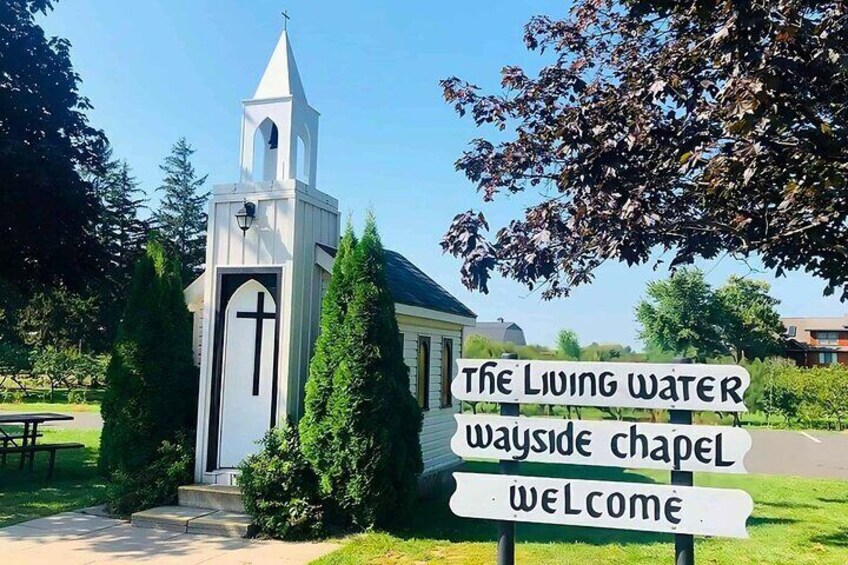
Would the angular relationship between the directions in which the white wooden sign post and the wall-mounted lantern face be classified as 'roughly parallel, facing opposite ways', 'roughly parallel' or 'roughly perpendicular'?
roughly parallel

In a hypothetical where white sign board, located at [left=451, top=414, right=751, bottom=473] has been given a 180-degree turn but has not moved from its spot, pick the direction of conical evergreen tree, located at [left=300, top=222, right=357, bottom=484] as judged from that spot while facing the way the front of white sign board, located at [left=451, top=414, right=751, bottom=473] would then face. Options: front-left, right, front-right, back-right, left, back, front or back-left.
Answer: front-left

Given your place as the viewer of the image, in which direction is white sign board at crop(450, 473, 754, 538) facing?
facing the viewer

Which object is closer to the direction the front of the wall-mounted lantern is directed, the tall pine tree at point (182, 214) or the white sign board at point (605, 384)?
the white sign board

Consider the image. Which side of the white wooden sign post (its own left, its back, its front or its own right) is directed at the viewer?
front

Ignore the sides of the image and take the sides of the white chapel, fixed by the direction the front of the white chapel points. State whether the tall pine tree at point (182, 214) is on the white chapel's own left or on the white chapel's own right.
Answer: on the white chapel's own right

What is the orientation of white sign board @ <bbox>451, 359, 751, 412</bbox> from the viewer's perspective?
toward the camera

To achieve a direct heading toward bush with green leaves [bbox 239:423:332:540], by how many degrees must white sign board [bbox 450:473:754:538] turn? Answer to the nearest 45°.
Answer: approximately 135° to its right

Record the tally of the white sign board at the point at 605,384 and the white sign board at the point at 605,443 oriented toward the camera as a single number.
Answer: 2

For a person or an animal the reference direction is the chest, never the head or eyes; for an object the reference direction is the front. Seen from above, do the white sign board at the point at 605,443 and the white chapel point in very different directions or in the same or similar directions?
same or similar directions

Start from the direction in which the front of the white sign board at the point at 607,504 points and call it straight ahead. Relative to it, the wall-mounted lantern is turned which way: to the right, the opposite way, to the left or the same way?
the same way

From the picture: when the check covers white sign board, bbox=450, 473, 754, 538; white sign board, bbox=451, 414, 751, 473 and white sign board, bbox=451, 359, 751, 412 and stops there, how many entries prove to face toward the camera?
3

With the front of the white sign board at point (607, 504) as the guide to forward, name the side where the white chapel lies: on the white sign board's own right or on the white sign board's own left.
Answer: on the white sign board's own right
